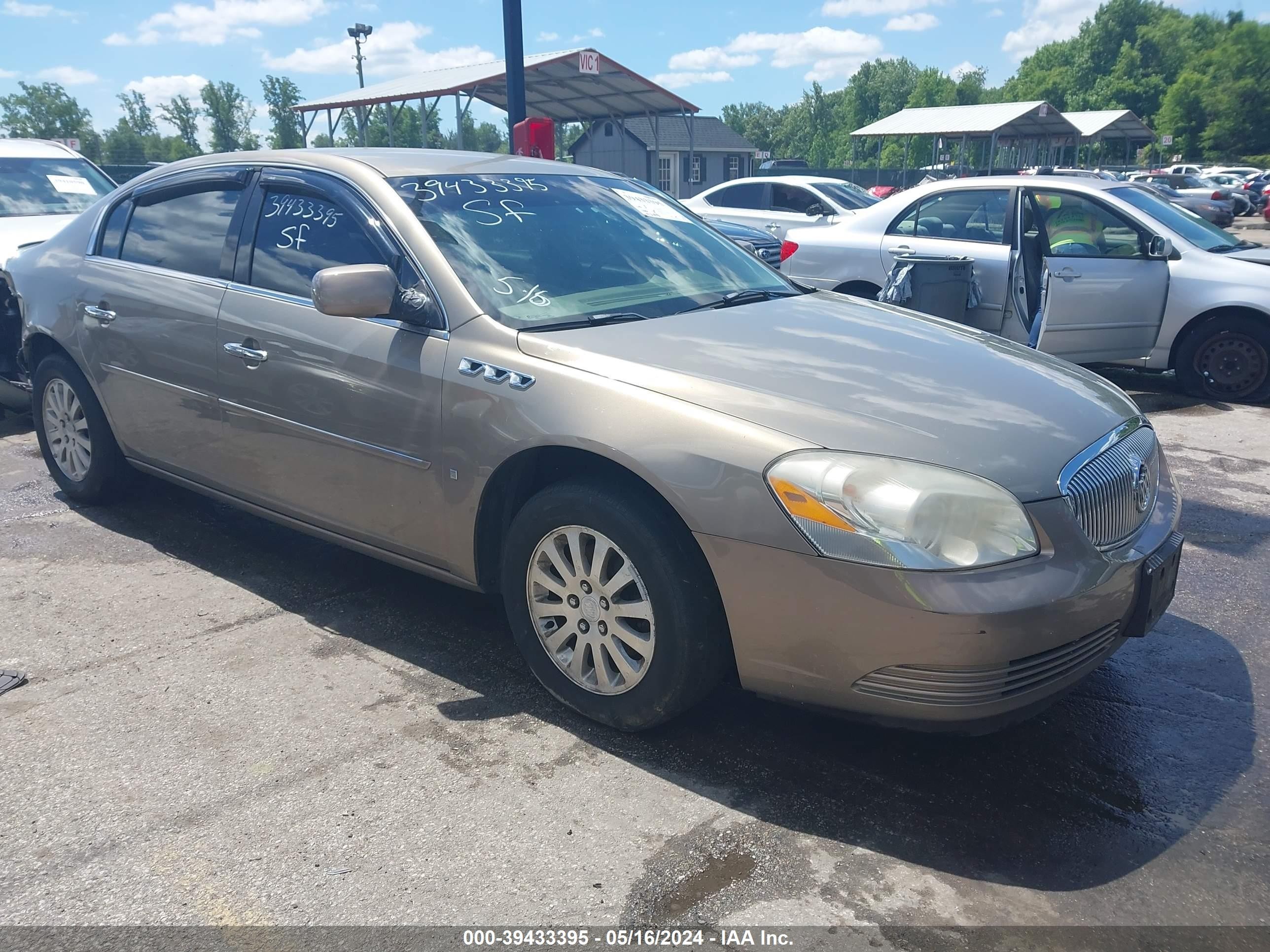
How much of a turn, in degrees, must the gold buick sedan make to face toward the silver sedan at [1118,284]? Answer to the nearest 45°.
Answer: approximately 90° to its left

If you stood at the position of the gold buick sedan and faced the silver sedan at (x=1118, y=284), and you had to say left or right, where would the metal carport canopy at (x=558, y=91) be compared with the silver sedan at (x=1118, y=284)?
left

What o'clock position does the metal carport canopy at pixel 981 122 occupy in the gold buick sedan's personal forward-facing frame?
The metal carport canopy is roughly at 8 o'clock from the gold buick sedan.

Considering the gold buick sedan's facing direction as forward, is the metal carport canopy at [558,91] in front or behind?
behind

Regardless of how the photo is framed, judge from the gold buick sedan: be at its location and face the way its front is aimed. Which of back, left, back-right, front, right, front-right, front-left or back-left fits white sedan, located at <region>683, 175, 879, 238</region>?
back-left

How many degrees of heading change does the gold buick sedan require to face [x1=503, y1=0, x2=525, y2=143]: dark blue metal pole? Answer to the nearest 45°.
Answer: approximately 135° to its left

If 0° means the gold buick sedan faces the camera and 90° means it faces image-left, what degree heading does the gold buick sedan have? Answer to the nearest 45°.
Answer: approximately 315°
